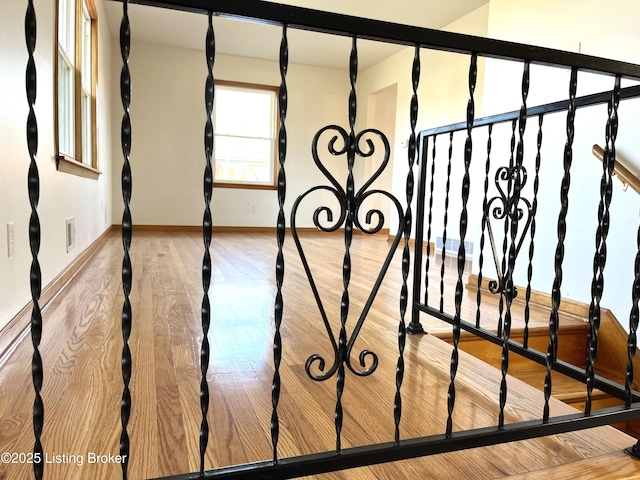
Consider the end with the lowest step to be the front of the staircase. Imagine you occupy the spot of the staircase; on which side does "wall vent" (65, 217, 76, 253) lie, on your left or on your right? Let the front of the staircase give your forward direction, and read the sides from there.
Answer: on your right

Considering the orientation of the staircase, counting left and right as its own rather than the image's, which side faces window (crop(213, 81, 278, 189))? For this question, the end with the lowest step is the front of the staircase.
back

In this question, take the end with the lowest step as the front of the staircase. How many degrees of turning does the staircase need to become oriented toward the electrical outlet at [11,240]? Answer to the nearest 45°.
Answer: approximately 90° to its right

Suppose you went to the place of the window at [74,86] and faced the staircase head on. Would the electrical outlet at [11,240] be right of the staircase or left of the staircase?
right

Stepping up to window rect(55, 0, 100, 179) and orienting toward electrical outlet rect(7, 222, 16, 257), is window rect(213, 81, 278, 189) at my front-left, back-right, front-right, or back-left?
back-left

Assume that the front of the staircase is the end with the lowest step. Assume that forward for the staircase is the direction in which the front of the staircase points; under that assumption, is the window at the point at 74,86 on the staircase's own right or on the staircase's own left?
on the staircase's own right

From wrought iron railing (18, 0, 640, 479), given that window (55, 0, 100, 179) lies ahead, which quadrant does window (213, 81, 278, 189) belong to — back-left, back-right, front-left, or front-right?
front-right

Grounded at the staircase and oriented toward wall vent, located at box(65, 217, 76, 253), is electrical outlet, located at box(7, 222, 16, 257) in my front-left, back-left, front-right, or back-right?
front-left

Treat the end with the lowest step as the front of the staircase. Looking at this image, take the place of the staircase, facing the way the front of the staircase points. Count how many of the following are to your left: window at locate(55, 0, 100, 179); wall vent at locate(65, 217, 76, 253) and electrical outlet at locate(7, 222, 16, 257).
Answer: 0

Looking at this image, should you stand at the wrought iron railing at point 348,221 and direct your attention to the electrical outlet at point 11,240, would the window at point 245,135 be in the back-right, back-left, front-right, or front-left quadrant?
front-right

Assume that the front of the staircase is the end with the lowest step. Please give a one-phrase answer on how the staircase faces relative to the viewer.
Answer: facing the viewer and to the right of the viewer
